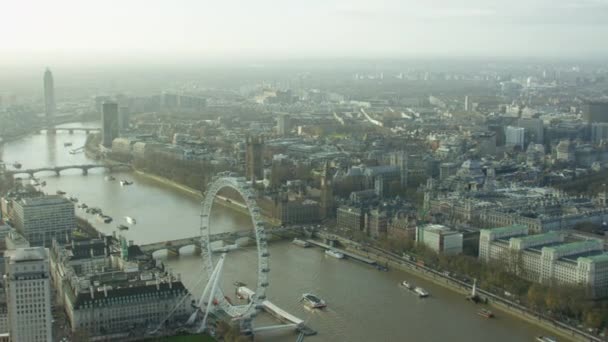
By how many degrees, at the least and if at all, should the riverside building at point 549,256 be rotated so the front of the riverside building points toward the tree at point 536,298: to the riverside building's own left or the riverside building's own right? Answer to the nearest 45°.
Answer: approximately 45° to the riverside building's own left

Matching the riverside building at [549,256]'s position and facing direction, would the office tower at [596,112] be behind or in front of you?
behind

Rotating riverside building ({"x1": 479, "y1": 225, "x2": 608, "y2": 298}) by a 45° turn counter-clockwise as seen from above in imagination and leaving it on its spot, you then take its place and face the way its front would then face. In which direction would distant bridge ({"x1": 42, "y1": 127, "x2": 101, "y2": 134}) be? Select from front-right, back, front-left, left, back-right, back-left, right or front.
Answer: back-right

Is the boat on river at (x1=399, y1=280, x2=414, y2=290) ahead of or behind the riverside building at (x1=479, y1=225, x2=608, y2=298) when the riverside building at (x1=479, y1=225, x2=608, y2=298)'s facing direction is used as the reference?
ahead

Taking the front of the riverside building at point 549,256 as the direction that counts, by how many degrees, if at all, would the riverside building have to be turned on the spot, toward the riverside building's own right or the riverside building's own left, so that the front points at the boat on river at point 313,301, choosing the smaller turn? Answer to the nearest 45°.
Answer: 0° — it already faces it

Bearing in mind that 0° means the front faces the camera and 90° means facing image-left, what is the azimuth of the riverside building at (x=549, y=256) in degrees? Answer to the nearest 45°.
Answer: approximately 45°

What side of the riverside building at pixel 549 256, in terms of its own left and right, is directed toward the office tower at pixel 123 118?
right

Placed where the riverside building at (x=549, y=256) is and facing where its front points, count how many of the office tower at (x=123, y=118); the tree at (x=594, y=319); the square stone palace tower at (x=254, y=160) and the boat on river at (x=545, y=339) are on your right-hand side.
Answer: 2

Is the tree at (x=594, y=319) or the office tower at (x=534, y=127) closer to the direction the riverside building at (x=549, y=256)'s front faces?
the tree

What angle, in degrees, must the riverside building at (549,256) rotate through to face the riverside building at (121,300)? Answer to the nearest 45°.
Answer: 0° — it already faces it

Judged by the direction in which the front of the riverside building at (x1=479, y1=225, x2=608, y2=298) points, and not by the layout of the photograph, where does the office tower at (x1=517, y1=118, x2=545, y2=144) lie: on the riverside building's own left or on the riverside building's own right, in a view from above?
on the riverside building's own right

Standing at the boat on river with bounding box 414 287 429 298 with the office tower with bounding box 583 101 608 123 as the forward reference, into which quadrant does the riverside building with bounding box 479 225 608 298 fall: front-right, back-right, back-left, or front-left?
front-right

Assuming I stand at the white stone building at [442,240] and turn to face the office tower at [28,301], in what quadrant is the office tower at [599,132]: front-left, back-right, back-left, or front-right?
back-right

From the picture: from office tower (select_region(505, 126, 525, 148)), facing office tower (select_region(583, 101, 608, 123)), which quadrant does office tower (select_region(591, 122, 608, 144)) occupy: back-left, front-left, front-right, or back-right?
front-right

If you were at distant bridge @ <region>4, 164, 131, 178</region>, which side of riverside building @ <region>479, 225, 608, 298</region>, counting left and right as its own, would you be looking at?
right

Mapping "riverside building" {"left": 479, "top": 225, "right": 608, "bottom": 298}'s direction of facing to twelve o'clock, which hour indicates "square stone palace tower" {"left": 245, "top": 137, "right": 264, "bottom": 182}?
The square stone palace tower is roughly at 3 o'clock from the riverside building.

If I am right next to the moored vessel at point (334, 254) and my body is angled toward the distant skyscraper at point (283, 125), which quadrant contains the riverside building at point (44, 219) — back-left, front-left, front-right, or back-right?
front-left

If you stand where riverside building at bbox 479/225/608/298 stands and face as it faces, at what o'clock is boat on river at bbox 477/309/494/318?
The boat on river is roughly at 11 o'clock from the riverside building.

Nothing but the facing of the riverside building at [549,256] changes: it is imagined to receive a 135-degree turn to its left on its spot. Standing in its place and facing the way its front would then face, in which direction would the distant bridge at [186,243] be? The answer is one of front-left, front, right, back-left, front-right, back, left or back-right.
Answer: back

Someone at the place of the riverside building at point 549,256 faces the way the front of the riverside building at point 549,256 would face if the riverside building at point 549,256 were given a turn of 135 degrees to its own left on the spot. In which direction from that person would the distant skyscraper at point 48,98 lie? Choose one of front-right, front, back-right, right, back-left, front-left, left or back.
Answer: back-left

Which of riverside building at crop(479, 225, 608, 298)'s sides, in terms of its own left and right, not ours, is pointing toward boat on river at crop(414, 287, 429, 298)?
front

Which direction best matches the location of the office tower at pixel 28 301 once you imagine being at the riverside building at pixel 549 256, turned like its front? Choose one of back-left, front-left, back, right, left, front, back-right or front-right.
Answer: front
